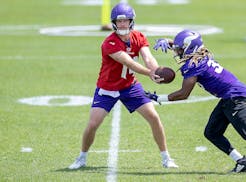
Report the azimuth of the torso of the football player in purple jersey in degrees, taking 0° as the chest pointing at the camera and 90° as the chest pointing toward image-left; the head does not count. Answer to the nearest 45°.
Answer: approximately 90°

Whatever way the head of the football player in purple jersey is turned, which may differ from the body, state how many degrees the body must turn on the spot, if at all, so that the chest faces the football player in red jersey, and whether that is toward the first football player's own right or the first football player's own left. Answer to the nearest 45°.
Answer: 0° — they already face them
